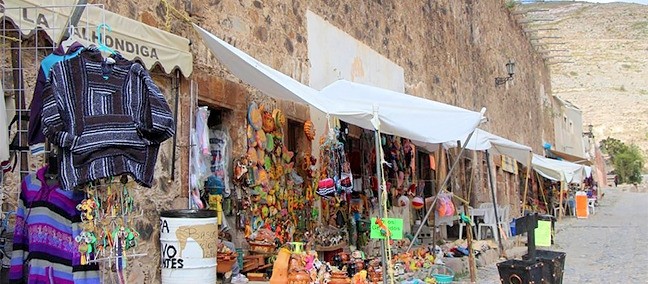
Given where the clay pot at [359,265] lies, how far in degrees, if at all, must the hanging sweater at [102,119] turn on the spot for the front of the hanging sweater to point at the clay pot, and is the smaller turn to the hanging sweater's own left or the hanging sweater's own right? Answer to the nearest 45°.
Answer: approximately 135° to the hanging sweater's own left

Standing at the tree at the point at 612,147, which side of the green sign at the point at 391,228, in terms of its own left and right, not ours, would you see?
back

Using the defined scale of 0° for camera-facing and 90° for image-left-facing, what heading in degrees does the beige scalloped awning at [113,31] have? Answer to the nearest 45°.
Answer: approximately 315°

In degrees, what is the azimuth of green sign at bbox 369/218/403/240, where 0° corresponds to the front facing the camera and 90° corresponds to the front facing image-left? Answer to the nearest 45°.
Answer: approximately 0°

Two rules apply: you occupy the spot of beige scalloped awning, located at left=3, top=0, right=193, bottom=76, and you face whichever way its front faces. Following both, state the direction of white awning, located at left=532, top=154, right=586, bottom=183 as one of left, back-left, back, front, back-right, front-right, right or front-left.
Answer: left

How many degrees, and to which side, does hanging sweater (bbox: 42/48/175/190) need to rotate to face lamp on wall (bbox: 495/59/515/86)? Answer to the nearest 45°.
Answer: approximately 135° to its left

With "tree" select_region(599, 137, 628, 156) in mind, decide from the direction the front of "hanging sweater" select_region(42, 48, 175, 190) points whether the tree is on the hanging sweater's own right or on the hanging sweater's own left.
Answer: on the hanging sweater's own left

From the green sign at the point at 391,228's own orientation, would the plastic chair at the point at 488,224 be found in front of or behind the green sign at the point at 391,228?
behind

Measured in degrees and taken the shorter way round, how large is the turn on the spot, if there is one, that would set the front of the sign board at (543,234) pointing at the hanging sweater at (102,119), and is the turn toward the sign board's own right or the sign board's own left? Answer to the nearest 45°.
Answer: approximately 45° to the sign board's own right

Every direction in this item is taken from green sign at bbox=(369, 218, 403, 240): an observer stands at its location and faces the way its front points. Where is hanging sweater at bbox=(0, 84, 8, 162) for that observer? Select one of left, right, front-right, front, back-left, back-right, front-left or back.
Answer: front-right

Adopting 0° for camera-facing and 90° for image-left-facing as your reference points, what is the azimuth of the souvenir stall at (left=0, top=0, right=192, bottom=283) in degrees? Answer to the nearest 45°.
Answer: approximately 315°

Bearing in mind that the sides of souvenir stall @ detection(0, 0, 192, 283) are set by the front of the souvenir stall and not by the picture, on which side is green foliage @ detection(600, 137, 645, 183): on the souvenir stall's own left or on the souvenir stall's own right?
on the souvenir stall's own left

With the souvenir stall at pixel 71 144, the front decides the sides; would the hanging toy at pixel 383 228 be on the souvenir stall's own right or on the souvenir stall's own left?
on the souvenir stall's own left
